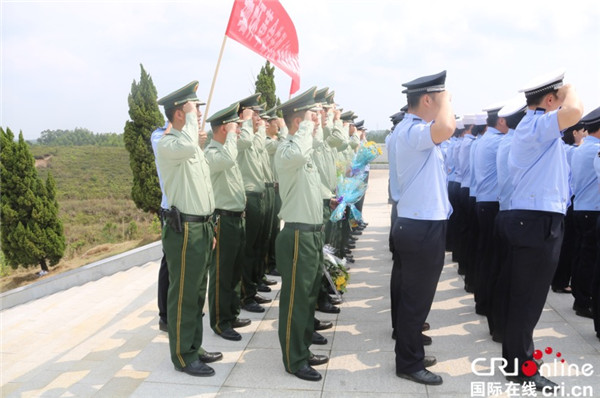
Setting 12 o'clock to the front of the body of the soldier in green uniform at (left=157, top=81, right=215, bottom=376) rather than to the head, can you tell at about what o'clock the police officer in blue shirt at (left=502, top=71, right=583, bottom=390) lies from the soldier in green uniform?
The police officer in blue shirt is roughly at 1 o'clock from the soldier in green uniform.

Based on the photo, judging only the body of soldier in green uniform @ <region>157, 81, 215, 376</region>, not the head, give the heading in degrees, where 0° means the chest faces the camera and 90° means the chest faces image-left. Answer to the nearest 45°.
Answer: approximately 270°

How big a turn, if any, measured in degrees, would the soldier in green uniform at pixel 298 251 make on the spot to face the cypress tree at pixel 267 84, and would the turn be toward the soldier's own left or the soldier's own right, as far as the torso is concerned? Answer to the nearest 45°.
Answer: approximately 90° to the soldier's own left

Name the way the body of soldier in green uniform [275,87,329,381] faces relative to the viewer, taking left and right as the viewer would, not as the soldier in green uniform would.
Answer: facing to the right of the viewer

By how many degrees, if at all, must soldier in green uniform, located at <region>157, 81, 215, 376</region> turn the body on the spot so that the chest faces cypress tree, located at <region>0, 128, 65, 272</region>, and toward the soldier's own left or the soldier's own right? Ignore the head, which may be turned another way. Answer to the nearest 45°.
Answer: approximately 135° to the soldier's own left

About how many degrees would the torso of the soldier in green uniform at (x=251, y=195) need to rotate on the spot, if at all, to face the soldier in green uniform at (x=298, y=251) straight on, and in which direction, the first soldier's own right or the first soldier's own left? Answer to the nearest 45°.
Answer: approximately 90° to the first soldier's own right

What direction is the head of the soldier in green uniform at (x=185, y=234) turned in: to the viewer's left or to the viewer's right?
to the viewer's right

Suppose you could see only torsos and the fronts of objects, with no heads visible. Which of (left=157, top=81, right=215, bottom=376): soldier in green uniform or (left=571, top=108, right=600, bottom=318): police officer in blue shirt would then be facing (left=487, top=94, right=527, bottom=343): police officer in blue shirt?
the soldier in green uniform

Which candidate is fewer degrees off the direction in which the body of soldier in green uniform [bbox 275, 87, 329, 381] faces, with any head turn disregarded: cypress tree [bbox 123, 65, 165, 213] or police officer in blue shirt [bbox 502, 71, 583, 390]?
the police officer in blue shirt
